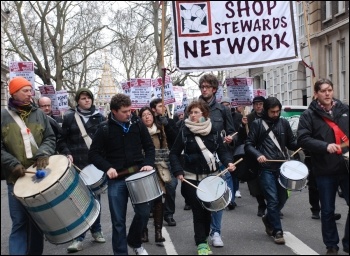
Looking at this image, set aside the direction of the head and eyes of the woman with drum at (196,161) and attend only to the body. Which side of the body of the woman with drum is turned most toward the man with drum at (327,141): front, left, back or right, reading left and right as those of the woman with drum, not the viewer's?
left

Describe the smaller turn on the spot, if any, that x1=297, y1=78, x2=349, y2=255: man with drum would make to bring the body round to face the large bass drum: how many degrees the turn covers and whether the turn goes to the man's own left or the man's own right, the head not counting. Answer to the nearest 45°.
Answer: approximately 90° to the man's own right

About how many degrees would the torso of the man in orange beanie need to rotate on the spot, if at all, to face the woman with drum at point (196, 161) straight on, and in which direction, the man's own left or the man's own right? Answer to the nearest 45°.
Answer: approximately 45° to the man's own left

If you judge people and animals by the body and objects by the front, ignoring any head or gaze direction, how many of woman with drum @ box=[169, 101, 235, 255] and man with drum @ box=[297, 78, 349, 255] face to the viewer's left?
0

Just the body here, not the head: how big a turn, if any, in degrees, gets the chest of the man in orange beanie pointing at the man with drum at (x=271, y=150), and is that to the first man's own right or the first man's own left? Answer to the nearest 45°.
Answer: approximately 45° to the first man's own left

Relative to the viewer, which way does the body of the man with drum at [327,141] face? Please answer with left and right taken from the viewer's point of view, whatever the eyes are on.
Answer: facing the viewer and to the right of the viewer

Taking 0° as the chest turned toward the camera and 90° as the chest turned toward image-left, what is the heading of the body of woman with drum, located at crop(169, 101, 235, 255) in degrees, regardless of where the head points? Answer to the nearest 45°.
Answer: approximately 0°

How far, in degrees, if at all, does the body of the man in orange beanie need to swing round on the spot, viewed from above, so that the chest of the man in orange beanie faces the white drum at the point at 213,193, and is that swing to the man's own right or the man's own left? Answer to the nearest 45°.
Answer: approximately 45° to the man's own left

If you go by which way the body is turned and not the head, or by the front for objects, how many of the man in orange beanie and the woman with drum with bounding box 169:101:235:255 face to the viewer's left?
0

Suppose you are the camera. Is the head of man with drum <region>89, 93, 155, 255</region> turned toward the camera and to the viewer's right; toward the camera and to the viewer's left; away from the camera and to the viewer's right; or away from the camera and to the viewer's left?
toward the camera and to the viewer's right

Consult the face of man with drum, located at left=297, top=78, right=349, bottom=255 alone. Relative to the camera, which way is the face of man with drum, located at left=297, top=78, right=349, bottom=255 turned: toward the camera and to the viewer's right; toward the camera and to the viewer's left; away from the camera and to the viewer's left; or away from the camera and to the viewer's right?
toward the camera and to the viewer's right
